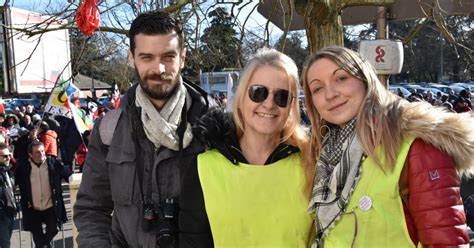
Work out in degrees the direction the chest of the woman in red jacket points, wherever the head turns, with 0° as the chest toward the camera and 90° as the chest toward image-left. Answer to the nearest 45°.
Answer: approximately 45°

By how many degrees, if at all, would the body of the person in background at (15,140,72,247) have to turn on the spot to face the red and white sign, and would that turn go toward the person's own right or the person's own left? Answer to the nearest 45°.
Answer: approximately 45° to the person's own left

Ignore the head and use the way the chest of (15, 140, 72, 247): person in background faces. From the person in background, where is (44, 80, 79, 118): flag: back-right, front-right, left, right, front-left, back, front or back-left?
back

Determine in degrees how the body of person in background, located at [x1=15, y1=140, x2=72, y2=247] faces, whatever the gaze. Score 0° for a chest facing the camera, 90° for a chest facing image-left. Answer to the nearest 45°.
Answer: approximately 0°

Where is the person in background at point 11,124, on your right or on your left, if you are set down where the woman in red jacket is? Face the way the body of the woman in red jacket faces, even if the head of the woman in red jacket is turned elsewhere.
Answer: on your right

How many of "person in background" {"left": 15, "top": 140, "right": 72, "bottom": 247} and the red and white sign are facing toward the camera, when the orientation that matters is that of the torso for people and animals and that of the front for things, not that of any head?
2

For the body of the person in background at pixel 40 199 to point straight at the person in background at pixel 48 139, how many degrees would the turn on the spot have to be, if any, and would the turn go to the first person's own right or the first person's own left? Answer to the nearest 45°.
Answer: approximately 180°

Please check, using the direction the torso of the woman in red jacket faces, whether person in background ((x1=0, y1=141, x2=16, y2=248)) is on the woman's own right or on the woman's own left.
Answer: on the woman's own right
